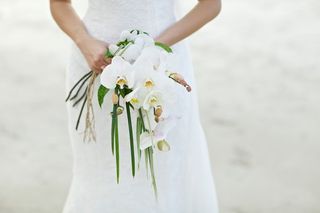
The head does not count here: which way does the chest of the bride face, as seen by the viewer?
toward the camera
